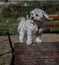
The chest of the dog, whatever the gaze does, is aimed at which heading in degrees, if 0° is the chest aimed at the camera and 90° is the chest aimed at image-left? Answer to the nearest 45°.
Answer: approximately 315°
